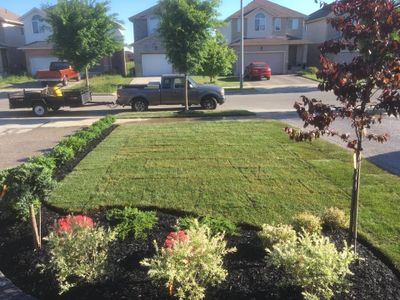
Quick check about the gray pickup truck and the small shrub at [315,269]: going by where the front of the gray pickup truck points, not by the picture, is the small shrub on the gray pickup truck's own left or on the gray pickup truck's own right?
on the gray pickup truck's own right

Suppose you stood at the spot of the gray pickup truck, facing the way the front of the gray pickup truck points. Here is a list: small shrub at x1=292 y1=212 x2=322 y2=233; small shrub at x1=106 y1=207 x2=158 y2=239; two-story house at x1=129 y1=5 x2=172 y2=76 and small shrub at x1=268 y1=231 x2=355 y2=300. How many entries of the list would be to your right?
3

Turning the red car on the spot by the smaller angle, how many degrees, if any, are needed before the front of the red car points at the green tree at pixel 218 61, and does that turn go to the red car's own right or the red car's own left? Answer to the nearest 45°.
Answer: approximately 135° to the red car's own left

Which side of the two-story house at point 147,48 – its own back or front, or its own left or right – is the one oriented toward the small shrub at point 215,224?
front

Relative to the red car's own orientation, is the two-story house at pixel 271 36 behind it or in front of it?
in front

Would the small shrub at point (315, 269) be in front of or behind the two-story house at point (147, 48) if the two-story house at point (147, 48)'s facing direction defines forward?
in front

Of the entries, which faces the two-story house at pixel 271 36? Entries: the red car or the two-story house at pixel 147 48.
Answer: the red car

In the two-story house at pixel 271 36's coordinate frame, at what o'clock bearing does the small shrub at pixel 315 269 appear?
The small shrub is roughly at 12 o'clock from the two-story house.

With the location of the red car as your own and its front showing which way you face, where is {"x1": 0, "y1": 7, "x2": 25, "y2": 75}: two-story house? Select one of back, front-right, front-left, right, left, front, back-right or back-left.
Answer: left

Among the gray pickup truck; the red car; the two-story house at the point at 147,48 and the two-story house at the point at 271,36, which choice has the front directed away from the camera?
the red car

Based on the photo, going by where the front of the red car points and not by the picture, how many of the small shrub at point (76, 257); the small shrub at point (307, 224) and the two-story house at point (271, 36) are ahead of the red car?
1

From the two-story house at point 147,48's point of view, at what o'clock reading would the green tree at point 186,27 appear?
The green tree is roughly at 12 o'clock from the two-story house.

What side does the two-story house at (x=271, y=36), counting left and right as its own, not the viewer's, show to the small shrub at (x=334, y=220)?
front

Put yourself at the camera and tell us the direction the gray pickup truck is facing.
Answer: facing to the right of the viewer

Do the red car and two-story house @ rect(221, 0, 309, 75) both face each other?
yes

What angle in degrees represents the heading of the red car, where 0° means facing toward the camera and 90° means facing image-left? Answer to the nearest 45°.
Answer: approximately 180°

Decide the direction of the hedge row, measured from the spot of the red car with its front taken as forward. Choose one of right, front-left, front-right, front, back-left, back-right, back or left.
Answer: back

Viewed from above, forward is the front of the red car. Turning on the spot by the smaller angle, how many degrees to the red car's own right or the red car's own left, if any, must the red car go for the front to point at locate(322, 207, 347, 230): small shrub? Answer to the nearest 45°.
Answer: approximately 180°

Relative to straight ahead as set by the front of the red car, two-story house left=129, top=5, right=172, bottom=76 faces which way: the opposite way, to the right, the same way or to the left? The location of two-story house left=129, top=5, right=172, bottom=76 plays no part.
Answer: the opposite way

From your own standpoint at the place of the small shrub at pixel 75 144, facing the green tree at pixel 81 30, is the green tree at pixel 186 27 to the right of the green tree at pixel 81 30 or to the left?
right
